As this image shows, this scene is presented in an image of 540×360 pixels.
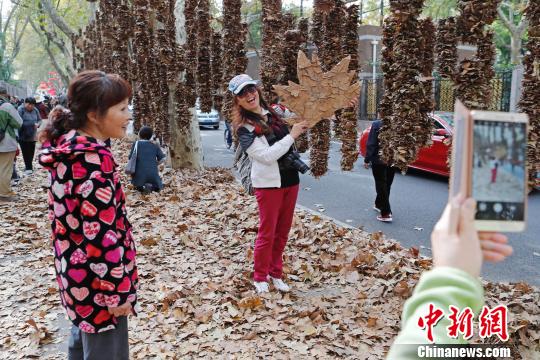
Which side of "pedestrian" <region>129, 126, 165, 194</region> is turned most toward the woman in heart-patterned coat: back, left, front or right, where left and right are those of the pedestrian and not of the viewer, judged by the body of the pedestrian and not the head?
back

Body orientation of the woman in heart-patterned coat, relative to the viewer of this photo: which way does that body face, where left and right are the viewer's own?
facing to the right of the viewer

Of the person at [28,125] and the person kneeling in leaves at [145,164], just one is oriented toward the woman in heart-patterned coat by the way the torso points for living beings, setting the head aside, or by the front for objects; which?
the person at [28,125]

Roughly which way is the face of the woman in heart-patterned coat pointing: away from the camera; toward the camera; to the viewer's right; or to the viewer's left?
to the viewer's right

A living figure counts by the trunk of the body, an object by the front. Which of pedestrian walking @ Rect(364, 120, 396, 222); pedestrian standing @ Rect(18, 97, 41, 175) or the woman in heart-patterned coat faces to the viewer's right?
the woman in heart-patterned coat

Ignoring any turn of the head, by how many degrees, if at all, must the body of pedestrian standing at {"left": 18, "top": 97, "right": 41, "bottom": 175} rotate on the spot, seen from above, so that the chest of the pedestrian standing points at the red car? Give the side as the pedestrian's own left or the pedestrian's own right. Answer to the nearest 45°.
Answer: approximately 45° to the pedestrian's own left

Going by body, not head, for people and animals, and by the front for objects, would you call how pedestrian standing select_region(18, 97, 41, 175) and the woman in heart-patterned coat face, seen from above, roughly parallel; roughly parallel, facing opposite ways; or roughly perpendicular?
roughly perpendicular
